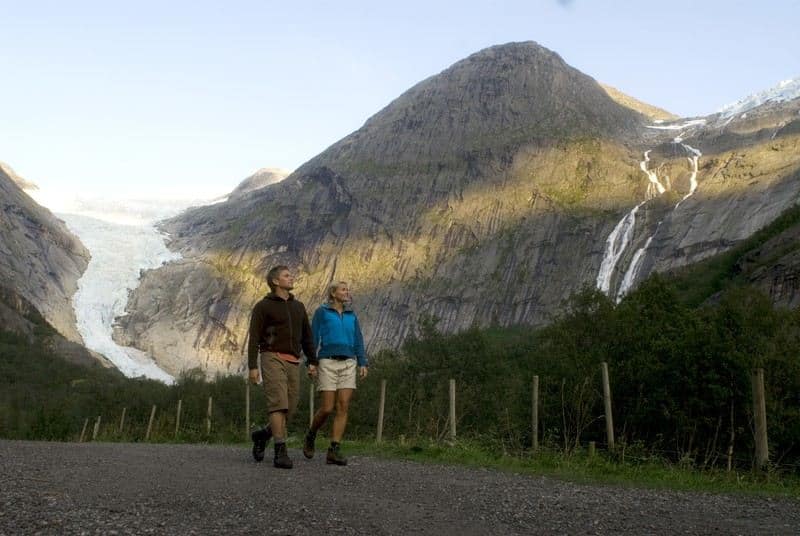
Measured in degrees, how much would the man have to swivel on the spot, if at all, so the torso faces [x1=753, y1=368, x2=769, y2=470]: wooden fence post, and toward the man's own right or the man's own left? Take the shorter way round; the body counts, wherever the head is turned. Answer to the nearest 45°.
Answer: approximately 45° to the man's own left

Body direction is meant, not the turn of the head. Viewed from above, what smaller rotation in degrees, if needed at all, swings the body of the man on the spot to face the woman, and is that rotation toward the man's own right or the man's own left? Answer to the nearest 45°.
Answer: approximately 45° to the man's own left

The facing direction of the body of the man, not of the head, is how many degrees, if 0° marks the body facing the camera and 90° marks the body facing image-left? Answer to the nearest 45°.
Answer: approximately 315°

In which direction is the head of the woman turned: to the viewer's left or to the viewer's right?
to the viewer's right

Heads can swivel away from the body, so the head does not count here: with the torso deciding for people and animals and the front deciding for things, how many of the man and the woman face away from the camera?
0

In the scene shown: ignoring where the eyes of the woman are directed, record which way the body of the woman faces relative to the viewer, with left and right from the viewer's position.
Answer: facing the viewer and to the right of the viewer

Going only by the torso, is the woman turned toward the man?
no

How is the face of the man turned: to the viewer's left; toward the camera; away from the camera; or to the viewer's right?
to the viewer's right

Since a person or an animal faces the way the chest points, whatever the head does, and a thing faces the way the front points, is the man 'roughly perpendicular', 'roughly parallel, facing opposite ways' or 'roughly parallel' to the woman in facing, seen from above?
roughly parallel
